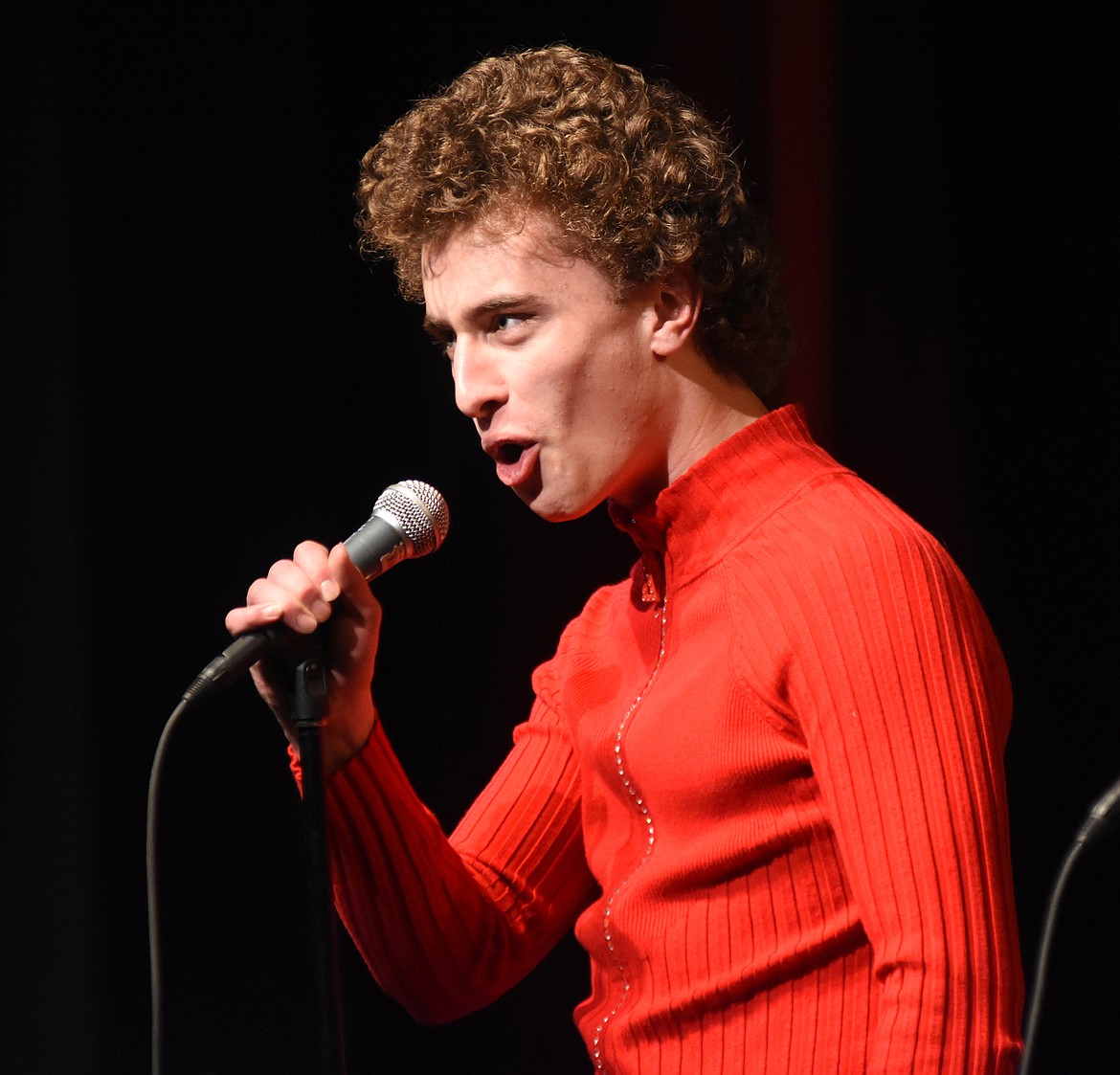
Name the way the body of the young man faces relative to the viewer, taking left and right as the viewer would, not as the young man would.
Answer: facing the viewer and to the left of the viewer

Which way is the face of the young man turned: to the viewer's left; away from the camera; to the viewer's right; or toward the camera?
to the viewer's left
